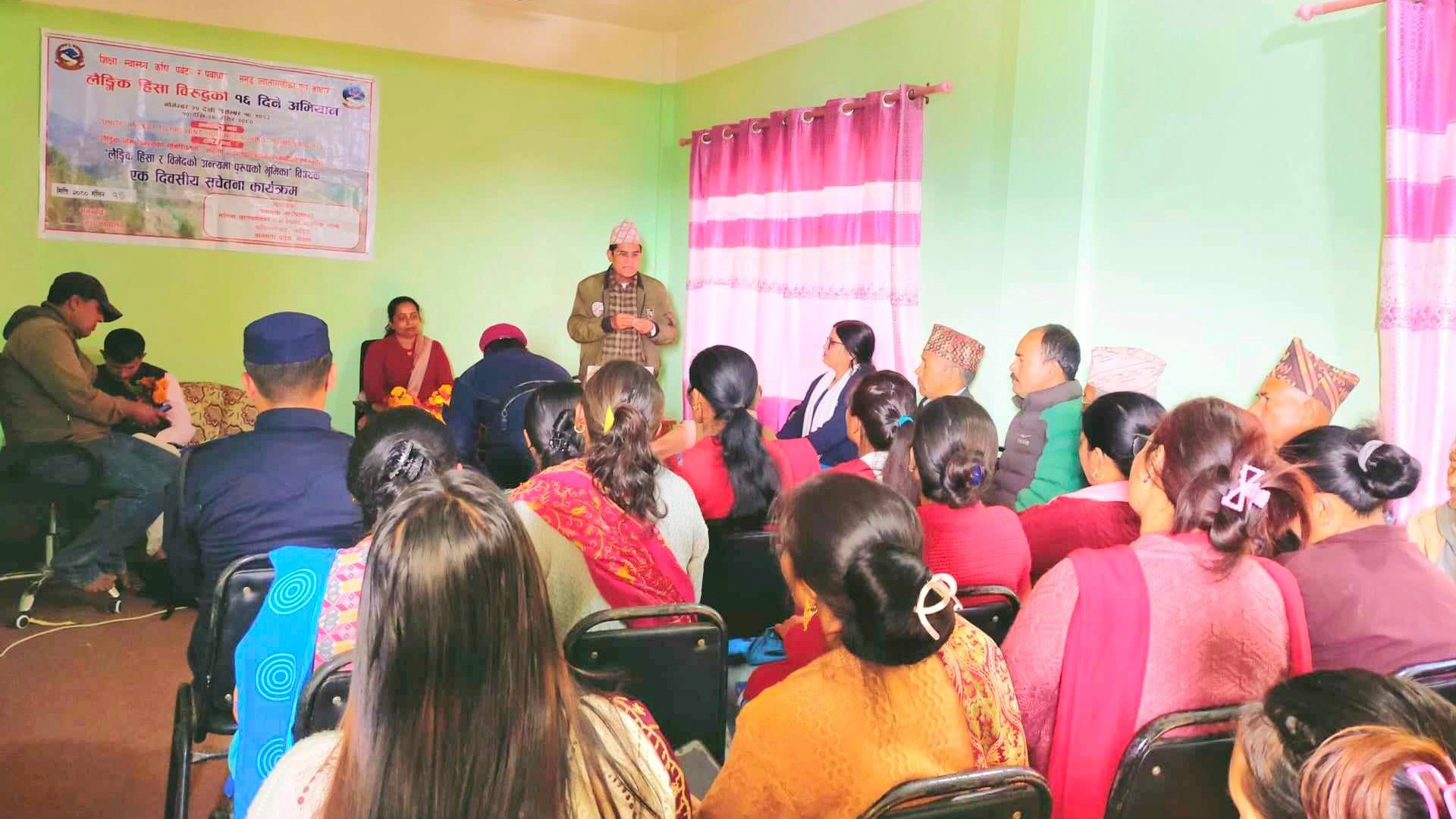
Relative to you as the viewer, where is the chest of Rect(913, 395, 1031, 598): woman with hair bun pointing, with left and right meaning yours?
facing away from the viewer and to the left of the viewer

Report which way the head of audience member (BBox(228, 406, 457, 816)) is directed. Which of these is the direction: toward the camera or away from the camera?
away from the camera

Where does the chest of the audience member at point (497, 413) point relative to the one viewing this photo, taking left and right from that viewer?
facing away from the viewer

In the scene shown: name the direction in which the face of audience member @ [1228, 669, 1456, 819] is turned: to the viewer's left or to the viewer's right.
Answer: to the viewer's left

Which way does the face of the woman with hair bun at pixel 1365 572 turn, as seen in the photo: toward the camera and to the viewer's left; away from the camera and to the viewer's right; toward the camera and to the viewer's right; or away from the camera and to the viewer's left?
away from the camera and to the viewer's left

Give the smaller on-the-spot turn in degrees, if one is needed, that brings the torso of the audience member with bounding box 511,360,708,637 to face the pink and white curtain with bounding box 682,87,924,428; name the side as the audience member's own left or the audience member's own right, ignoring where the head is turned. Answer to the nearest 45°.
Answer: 0° — they already face it

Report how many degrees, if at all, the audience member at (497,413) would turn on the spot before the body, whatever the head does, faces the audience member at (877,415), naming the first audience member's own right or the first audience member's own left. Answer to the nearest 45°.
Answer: approximately 135° to the first audience member's own right

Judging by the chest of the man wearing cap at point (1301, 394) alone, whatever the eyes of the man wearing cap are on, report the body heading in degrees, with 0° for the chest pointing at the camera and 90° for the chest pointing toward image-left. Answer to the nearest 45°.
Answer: approximately 90°

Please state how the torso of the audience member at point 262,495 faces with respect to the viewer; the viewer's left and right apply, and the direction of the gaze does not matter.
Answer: facing away from the viewer

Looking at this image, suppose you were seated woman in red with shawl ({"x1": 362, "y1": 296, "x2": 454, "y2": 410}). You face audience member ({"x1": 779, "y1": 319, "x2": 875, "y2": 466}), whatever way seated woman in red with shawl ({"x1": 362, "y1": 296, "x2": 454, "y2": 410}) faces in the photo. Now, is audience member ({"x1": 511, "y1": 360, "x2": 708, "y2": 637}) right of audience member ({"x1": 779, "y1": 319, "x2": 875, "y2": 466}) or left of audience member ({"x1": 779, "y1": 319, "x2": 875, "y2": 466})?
right
